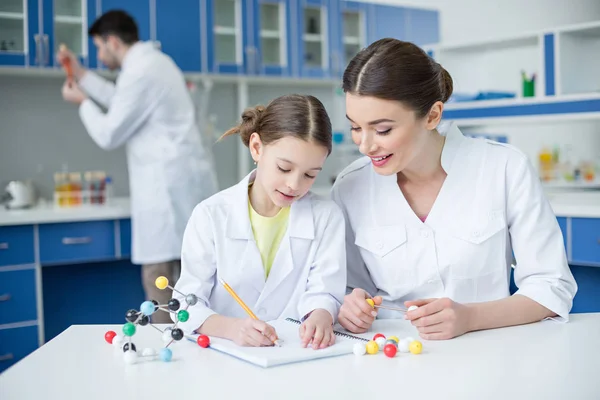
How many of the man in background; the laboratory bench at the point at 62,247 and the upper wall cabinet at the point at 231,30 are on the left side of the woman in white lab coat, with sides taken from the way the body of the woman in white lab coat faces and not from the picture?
0

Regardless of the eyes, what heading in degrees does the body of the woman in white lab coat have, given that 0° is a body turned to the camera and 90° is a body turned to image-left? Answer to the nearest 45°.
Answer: approximately 45°

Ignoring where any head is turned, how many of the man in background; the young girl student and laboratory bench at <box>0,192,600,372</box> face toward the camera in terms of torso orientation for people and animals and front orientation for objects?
2

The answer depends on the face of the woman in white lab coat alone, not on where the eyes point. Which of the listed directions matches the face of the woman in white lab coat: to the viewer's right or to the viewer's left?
to the viewer's left

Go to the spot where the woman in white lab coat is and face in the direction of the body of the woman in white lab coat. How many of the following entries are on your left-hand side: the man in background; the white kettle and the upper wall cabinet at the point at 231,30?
0

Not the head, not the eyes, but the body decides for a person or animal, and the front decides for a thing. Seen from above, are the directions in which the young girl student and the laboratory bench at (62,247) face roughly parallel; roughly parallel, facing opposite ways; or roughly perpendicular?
roughly parallel

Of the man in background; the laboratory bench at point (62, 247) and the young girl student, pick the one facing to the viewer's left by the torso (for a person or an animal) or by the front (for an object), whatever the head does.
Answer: the man in background

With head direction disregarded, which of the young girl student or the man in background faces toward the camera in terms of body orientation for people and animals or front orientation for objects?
the young girl student

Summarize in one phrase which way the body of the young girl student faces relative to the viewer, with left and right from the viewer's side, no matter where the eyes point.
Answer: facing the viewer

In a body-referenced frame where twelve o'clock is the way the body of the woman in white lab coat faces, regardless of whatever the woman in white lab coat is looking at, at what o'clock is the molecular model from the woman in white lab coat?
The molecular model is roughly at 2 o'clock from the woman in white lab coat.
